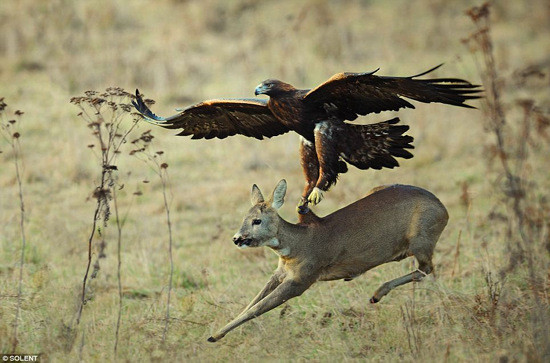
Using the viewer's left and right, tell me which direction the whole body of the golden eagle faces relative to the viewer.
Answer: facing the viewer and to the left of the viewer

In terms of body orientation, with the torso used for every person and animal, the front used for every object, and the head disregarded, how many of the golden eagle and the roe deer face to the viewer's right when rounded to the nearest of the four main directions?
0

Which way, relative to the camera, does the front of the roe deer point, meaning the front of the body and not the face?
to the viewer's left
